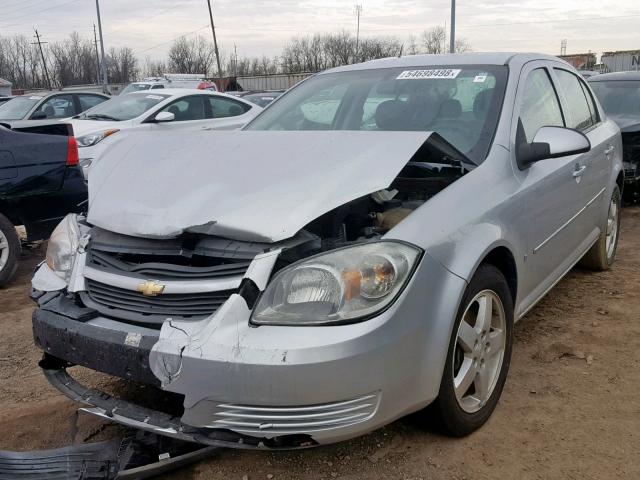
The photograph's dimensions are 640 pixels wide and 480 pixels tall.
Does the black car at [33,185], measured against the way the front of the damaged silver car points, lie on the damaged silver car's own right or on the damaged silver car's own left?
on the damaged silver car's own right

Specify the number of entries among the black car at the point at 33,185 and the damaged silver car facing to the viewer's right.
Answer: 0

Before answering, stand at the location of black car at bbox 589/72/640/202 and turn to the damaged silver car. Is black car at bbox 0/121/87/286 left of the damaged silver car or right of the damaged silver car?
right

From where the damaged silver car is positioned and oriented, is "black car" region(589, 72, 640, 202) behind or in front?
behind

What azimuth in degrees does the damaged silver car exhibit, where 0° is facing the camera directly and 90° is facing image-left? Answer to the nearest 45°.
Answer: approximately 45°
